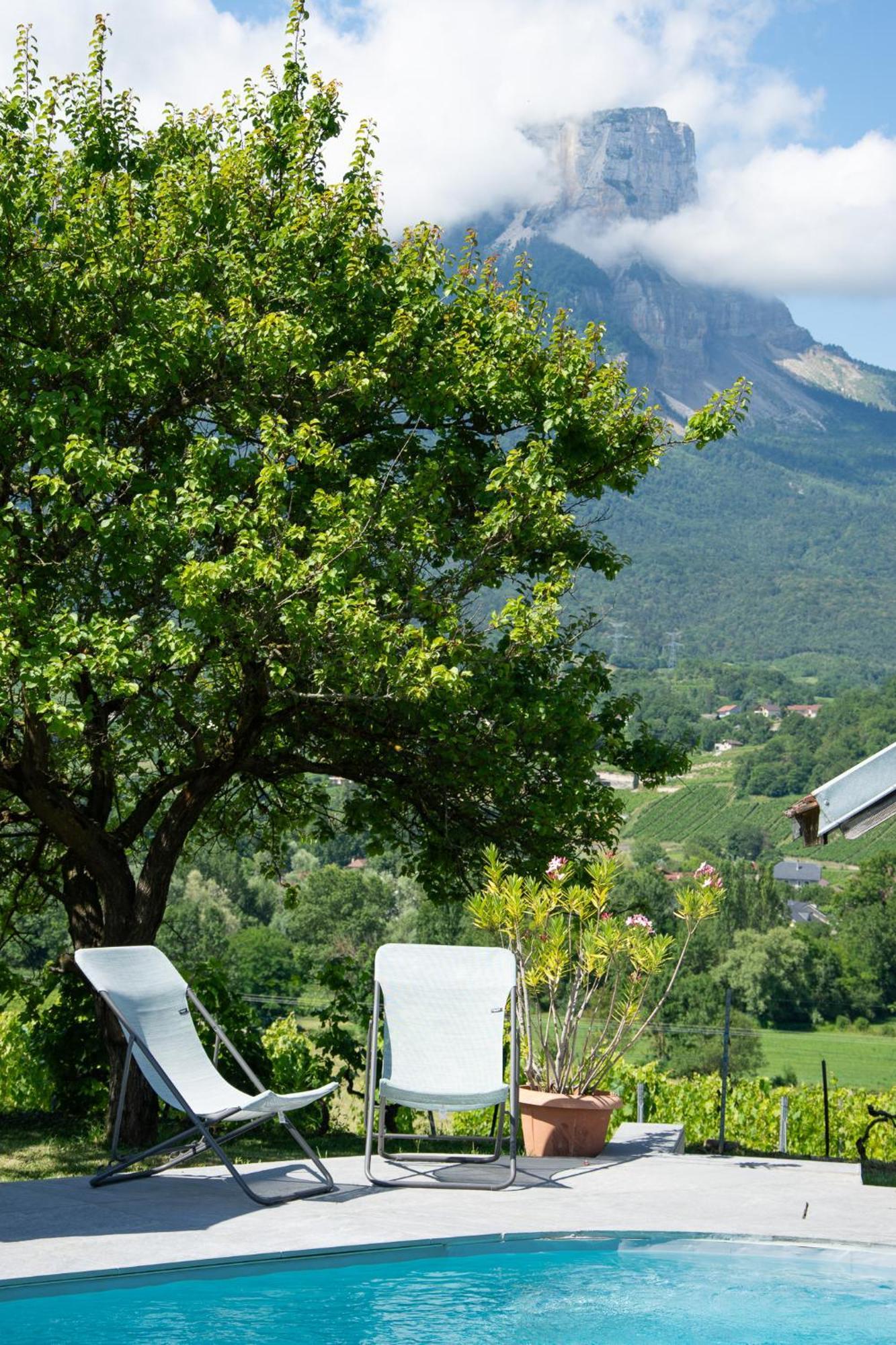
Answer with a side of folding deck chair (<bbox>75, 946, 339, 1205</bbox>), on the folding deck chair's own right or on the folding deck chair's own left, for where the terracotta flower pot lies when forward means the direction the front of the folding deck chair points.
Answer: on the folding deck chair's own left

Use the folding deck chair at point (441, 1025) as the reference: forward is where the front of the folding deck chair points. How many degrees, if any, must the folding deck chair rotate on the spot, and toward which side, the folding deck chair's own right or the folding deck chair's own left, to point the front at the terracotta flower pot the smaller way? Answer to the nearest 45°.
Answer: approximately 135° to the folding deck chair's own left

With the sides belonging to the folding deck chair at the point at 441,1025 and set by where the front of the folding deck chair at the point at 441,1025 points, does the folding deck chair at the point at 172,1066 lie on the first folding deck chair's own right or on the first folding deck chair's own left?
on the first folding deck chair's own right

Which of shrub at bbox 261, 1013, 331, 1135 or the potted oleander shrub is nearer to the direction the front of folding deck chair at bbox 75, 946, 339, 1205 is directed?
the potted oleander shrub

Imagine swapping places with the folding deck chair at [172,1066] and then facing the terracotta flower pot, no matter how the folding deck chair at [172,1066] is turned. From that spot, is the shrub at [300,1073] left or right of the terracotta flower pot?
left

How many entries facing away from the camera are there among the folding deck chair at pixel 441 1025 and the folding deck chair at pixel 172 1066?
0

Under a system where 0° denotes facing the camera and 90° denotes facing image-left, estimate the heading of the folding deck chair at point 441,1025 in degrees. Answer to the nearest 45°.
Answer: approximately 0°

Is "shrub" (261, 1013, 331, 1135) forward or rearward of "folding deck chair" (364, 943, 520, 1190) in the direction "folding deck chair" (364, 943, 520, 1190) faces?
rearward
